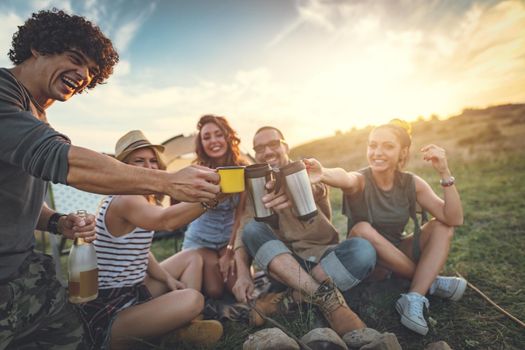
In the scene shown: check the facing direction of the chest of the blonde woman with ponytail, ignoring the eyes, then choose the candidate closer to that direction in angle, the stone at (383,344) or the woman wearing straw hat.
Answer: the stone

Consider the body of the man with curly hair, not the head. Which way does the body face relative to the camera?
to the viewer's right

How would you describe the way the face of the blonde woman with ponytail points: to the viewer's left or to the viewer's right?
to the viewer's left

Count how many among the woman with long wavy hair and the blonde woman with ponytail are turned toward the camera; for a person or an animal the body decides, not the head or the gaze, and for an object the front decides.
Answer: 2

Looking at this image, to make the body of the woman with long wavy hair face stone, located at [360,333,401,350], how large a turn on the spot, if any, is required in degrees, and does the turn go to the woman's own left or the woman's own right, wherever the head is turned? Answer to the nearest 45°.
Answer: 0° — they already face it

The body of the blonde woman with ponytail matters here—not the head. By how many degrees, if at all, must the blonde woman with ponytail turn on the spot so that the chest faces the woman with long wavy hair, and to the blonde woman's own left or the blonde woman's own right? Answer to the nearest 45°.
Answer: approximately 90° to the blonde woman's own right

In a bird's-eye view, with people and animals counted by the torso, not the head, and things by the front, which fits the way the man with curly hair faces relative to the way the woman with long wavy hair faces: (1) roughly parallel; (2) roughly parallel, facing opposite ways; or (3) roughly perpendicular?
roughly perpendicular

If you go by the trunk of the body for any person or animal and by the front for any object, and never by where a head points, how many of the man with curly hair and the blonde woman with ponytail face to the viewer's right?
1

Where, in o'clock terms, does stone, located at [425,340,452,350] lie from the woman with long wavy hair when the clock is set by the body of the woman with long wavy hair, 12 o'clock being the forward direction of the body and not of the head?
The stone is roughly at 11 o'clock from the woman with long wavy hair.

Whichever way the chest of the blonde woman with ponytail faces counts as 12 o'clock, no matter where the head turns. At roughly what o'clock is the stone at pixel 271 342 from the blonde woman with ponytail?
The stone is roughly at 1 o'clock from the blonde woman with ponytail.
